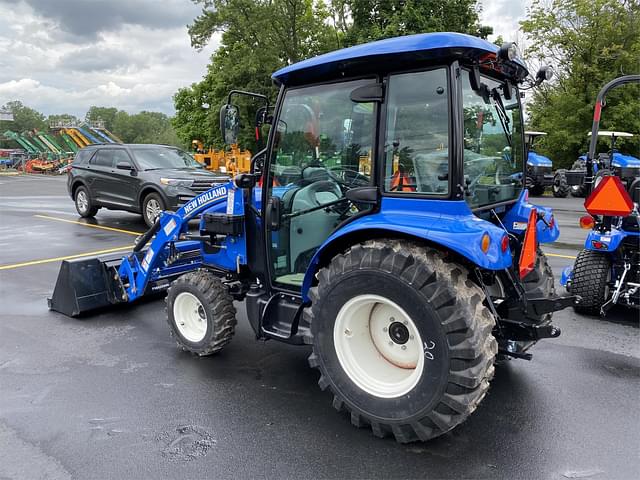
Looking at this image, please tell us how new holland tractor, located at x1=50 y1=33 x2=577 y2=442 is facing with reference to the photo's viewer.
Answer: facing away from the viewer and to the left of the viewer

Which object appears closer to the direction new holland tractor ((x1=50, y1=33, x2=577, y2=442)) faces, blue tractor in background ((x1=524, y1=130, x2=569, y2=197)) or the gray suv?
the gray suv

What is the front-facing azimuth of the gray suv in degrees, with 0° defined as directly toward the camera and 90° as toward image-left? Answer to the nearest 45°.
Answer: approximately 315°

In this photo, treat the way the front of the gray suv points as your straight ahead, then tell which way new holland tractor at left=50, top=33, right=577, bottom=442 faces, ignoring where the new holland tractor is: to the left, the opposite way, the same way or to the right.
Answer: the opposite way

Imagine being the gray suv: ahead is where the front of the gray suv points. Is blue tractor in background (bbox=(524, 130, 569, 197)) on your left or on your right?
on your left

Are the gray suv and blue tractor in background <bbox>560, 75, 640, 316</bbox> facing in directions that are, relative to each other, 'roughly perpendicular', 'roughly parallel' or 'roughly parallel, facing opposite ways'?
roughly perpendicular

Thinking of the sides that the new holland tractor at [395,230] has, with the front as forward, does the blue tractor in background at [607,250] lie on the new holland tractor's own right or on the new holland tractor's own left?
on the new holland tractor's own right

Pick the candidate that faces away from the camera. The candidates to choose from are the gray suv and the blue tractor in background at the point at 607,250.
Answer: the blue tractor in background

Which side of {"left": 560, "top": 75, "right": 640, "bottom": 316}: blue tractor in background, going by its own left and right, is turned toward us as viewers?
back

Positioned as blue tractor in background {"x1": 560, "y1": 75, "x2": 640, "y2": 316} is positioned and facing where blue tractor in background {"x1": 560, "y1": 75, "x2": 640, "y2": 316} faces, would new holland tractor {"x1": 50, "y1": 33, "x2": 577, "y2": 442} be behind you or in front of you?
behind

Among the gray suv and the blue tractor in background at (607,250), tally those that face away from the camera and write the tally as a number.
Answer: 1

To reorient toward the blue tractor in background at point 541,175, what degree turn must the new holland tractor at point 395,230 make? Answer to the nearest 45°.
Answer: approximately 90° to its right

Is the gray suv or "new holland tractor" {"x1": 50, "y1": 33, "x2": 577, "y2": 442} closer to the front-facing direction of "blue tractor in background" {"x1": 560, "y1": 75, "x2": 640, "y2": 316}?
the gray suv

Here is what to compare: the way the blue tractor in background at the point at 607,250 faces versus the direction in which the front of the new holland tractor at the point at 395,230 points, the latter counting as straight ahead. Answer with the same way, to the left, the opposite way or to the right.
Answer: to the right
